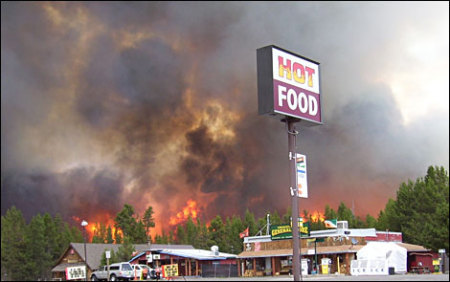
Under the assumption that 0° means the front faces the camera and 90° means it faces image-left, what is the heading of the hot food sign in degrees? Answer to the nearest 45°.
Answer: approximately 315°
